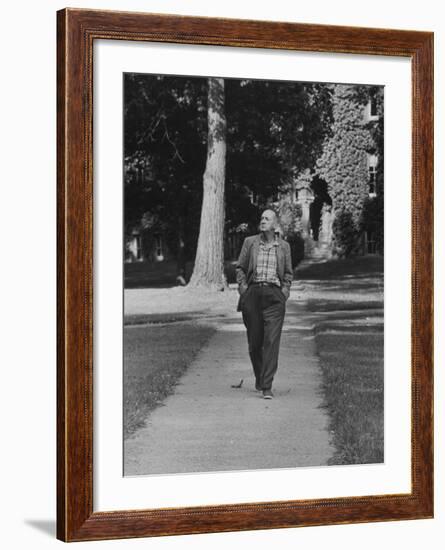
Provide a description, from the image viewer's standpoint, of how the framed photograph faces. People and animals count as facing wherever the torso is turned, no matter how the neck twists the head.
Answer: facing the viewer and to the right of the viewer
